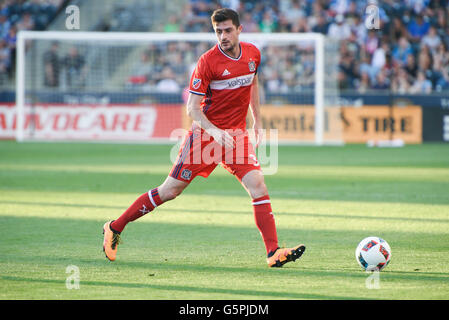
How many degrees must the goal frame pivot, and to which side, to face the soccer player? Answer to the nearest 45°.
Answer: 0° — it already faces them

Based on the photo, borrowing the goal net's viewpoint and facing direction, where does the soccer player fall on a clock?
The soccer player is roughly at 12 o'clock from the goal net.

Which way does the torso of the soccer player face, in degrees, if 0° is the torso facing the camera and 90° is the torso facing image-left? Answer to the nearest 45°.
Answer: approximately 315°

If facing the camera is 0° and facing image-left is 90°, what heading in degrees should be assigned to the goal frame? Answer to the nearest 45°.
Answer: approximately 0°

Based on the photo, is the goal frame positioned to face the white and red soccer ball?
yes
